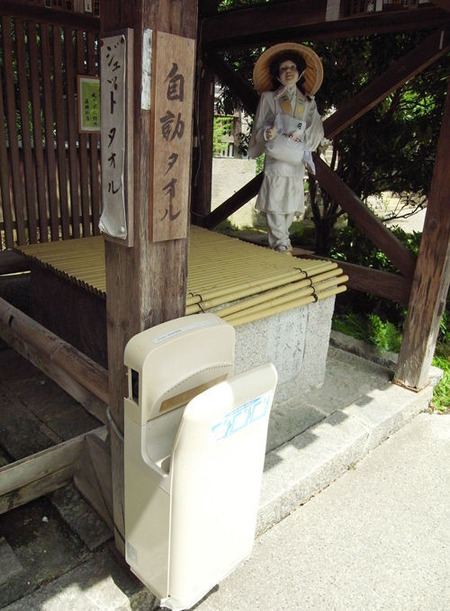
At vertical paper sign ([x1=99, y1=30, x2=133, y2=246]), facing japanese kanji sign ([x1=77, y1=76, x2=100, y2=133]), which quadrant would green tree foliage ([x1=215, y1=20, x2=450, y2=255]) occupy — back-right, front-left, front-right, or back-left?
front-right

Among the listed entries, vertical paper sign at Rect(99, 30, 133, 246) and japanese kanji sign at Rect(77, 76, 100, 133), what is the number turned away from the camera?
0

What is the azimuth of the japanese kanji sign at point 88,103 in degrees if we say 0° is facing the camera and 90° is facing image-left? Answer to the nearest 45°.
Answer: approximately 315°

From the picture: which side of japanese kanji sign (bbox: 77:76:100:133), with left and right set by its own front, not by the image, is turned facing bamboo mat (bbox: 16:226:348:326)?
front

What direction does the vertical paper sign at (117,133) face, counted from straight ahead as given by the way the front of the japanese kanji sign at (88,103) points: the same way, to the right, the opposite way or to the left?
to the right

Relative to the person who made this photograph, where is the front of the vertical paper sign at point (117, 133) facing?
facing the viewer and to the left of the viewer
